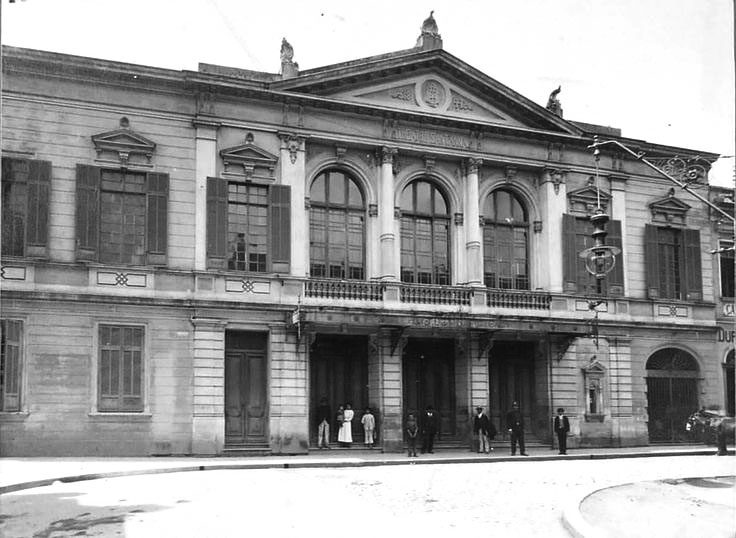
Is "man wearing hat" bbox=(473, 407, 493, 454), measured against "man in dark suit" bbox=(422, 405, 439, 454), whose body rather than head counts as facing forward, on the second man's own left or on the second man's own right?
on the second man's own left

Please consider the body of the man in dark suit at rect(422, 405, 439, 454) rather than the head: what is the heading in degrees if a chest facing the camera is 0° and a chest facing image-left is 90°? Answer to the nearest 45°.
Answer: approximately 0°

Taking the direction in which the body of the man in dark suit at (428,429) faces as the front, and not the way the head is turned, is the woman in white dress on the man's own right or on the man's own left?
on the man's own right

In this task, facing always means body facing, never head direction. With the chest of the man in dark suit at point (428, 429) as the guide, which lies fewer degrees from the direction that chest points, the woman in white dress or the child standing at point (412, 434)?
the child standing

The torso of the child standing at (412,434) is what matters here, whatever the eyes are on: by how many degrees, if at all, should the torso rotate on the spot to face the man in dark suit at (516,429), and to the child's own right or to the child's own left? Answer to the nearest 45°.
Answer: approximately 135° to the child's own left

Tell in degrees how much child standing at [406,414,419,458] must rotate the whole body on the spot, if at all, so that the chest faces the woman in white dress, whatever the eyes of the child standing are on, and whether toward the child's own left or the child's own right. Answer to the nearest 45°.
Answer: approximately 135° to the child's own right

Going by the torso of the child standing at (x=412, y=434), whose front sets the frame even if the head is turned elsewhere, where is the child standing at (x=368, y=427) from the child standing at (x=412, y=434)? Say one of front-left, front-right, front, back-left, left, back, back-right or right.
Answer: back-right

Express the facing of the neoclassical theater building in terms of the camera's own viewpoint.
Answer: facing the viewer and to the right of the viewer

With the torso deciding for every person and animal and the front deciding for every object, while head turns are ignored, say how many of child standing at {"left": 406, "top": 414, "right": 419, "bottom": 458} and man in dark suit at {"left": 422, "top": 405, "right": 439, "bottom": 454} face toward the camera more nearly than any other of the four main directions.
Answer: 2

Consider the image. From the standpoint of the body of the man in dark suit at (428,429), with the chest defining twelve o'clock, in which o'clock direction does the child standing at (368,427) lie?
The child standing is roughly at 3 o'clock from the man in dark suit.
